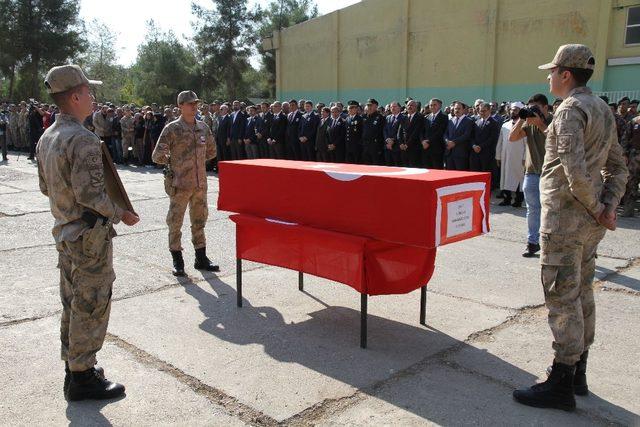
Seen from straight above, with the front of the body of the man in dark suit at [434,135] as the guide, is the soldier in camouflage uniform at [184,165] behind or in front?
in front

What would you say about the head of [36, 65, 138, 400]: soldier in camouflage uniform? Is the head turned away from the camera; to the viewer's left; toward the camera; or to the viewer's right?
to the viewer's right

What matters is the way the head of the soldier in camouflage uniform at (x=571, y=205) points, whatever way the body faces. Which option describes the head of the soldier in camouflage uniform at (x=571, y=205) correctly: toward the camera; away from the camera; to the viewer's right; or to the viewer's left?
to the viewer's left

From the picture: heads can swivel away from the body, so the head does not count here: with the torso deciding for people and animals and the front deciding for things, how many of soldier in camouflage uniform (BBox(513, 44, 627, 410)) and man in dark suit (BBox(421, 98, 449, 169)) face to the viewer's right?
0

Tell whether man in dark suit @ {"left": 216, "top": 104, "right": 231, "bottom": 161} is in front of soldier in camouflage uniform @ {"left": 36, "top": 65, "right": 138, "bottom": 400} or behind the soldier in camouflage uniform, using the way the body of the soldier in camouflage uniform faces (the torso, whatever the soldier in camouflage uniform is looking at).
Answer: in front

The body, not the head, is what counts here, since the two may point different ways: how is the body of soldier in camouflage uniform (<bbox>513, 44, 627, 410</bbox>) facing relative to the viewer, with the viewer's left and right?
facing away from the viewer and to the left of the viewer

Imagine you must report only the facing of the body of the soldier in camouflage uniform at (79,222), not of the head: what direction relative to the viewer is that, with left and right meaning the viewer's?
facing away from the viewer and to the right of the viewer

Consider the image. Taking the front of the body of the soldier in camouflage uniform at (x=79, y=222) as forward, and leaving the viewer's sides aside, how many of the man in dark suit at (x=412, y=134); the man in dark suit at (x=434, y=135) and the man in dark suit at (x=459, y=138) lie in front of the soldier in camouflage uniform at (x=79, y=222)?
3

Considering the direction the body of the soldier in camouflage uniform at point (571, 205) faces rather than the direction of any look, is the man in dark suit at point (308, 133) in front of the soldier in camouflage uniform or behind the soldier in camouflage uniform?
in front

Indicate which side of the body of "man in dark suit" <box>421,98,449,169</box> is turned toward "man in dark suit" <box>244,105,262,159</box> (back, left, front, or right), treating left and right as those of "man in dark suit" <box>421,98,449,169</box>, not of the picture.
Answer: right

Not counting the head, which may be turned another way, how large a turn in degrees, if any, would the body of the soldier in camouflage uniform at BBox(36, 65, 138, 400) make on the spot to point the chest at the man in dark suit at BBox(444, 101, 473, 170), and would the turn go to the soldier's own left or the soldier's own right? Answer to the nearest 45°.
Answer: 0° — they already face them

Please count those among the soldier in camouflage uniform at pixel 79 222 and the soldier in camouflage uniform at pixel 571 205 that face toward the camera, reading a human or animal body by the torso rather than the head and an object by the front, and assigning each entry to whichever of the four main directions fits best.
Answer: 0

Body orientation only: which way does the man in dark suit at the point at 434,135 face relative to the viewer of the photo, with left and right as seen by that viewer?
facing the viewer and to the left of the viewer
